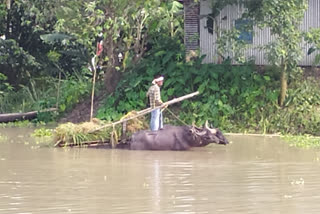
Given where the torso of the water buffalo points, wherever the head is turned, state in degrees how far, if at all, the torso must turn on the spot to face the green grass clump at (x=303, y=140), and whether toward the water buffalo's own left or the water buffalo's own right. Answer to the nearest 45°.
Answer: approximately 45° to the water buffalo's own left

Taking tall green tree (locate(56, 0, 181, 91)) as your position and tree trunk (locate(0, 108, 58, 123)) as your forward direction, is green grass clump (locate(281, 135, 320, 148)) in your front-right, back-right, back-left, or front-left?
back-left

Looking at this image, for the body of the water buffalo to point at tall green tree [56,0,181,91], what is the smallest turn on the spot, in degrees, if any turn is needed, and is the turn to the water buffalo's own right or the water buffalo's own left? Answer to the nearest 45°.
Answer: approximately 90° to the water buffalo's own left

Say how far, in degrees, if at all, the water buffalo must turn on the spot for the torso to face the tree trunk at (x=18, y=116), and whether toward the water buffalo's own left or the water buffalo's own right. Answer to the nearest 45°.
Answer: approximately 135° to the water buffalo's own left

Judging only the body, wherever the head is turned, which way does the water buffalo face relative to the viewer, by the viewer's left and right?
facing to the right of the viewer

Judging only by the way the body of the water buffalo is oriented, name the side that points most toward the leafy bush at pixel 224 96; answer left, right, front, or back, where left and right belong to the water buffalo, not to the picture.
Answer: left
